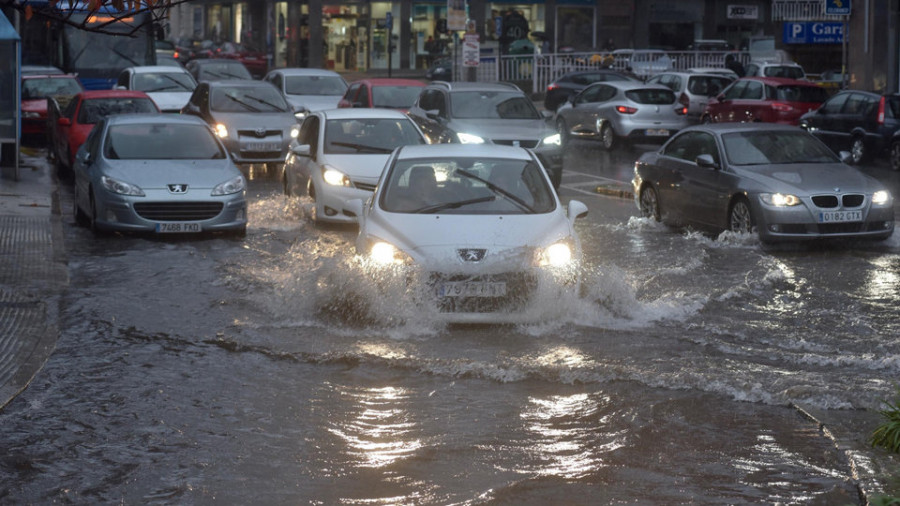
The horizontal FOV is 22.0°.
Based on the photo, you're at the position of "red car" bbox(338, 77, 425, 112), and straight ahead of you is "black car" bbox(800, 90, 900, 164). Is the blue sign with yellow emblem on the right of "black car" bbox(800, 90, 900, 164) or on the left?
left

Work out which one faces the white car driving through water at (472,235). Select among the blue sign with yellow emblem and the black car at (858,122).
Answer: the blue sign with yellow emblem

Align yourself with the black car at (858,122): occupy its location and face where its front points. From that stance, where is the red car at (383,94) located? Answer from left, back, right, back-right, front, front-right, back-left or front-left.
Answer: front-left

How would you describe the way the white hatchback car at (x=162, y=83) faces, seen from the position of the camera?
facing the viewer and to the right of the viewer

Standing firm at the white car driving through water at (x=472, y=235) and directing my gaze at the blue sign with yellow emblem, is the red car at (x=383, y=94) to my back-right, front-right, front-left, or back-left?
front-left

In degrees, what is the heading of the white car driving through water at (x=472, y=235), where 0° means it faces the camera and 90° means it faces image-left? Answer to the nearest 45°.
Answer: approximately 0°

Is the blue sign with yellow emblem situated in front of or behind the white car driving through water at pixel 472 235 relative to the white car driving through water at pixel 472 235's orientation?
behind

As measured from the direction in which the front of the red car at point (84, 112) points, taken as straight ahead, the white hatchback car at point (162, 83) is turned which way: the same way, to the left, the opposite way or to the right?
the same way

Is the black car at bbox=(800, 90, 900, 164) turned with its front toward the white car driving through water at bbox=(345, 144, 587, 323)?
no

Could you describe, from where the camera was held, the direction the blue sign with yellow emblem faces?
facing the viewer

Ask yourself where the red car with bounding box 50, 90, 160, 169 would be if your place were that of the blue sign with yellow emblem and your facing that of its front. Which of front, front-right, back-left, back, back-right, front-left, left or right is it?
front-right

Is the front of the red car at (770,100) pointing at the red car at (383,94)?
no
